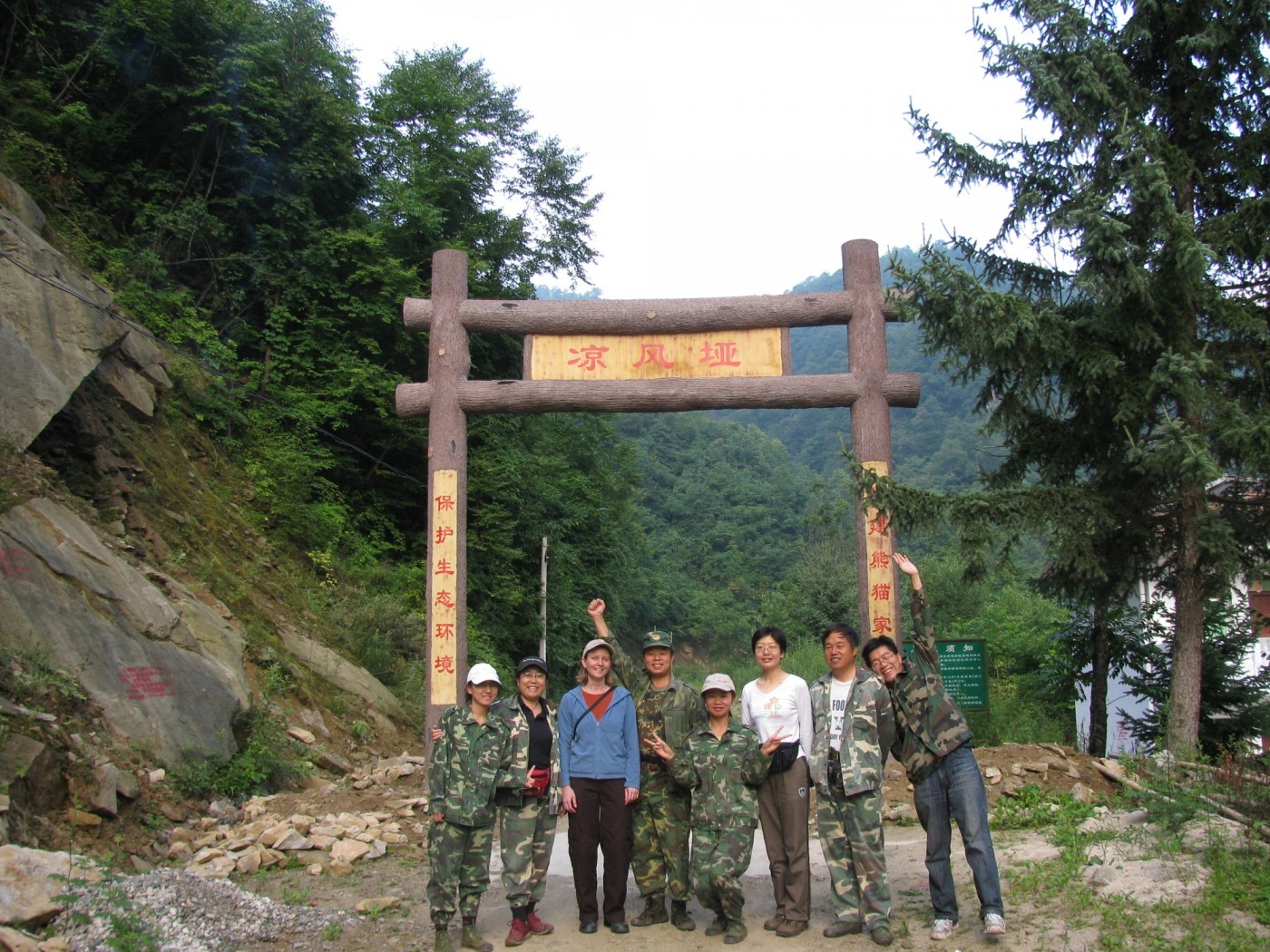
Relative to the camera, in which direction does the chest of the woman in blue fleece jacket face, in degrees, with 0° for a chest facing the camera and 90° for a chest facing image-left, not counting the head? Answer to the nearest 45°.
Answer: approximately 0°

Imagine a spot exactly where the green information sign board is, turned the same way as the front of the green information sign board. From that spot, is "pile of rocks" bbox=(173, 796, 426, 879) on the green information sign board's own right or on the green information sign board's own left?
on the green information sign board's own right

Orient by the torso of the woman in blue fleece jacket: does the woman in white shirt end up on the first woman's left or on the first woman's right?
on the first woman's left

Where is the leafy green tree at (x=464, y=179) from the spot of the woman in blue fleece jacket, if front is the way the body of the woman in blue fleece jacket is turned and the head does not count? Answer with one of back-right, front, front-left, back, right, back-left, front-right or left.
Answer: back

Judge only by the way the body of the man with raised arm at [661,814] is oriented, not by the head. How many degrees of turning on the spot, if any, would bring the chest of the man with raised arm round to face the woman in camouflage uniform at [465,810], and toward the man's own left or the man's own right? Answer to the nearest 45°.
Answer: approximately 90° to the man's own right

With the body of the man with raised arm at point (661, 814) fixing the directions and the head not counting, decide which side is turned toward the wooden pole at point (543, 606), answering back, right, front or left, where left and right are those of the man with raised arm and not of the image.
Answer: back

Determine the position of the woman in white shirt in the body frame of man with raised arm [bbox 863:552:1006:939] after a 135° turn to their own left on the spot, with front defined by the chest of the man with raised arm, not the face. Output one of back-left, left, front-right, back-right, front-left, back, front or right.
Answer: back-left

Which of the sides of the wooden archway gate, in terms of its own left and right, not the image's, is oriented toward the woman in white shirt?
front

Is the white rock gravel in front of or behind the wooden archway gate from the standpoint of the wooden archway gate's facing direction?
in front
